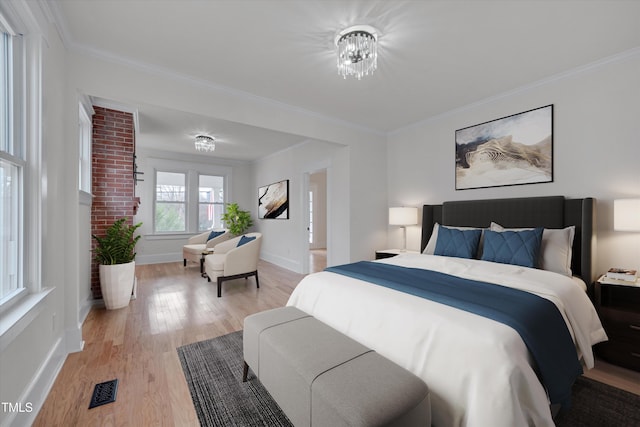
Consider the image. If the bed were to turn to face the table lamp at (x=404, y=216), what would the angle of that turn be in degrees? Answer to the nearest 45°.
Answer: approximately 135° to its right

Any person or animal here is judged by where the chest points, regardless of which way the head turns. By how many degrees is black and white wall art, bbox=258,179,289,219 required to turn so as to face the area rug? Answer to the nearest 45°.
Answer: approximately 45° to its left

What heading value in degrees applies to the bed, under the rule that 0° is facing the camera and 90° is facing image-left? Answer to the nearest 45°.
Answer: approximately 45°

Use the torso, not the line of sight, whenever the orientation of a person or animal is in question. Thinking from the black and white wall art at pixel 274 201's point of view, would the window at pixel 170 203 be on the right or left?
on its right

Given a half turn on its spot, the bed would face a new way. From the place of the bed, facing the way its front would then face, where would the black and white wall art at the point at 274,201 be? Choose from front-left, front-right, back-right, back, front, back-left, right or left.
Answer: left

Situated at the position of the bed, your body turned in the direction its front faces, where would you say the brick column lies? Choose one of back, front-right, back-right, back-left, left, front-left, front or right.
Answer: front-right

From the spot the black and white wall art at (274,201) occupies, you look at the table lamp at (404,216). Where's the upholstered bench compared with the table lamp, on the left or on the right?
right

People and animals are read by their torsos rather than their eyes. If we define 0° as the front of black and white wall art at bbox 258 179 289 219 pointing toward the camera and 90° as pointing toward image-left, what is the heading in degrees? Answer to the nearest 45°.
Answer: approximately 45°

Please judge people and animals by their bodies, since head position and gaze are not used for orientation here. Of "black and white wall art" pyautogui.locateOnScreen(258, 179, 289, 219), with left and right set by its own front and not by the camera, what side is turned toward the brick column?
front

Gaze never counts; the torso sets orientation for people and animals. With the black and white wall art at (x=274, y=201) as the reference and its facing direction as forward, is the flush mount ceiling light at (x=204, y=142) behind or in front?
in front

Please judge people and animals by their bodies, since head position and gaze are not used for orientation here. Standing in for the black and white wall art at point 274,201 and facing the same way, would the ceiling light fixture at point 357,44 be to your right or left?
on your left

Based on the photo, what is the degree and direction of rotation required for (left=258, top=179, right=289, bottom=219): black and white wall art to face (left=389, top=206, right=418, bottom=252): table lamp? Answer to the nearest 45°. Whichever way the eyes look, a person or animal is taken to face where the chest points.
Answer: approximately 90° to its left

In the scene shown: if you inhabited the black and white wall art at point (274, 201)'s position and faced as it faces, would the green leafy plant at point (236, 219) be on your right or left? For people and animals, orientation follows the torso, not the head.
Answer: on your right

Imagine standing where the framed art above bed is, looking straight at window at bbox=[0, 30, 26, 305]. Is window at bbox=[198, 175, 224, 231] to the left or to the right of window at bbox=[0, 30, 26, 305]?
right

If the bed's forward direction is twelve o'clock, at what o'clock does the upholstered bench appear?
The upholstered bench is roughly at 12 o'clock from the bed.
